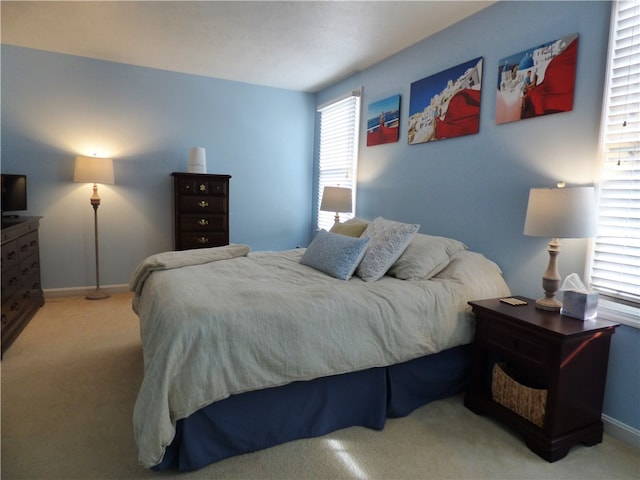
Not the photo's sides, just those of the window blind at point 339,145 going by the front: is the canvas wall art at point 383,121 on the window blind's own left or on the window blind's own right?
on the window blind's own left

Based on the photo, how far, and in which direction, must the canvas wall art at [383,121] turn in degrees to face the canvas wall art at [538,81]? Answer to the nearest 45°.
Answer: approximately 90° to its left

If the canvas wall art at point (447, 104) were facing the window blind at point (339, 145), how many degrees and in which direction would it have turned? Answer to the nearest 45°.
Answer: approximately 90° to its right

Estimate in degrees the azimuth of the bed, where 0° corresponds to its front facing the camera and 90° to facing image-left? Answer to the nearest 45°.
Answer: approximately 45°

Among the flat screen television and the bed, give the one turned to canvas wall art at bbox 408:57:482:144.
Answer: the flat screen television

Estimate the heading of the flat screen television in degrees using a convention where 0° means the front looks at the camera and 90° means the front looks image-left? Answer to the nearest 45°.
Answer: approximately 315°

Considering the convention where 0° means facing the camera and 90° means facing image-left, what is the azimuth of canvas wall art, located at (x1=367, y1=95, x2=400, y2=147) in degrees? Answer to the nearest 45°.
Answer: approximately 45°

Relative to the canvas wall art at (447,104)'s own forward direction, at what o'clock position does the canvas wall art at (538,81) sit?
the canvas wall art at (538,81) is roughly at 9 o'clock from the canvas wall art at (447,104).

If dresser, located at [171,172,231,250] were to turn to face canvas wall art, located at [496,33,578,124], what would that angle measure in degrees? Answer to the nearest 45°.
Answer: approximately 45° to its left
